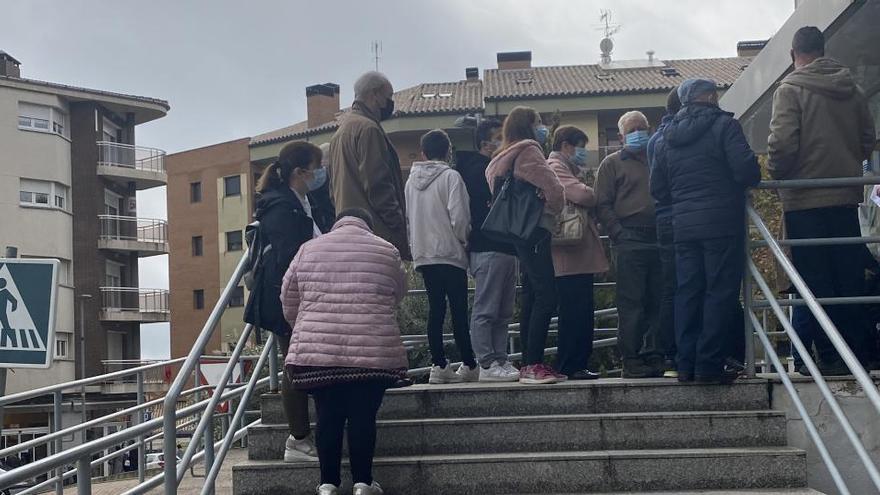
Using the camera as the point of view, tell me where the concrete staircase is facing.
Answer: facing the viewer

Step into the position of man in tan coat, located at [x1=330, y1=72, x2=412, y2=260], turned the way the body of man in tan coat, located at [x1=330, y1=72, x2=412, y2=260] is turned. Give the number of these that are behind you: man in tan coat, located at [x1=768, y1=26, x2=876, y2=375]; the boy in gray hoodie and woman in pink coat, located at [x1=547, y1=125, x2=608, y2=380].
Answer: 0

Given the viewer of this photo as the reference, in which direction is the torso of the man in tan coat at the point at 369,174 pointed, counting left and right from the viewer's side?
facing away from the viewer and to the right of the viewer

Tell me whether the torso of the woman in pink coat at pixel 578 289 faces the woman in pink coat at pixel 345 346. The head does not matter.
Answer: no

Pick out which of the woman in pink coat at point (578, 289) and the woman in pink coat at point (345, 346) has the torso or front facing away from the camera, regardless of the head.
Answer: the woman in pink coat at point (345, 346)

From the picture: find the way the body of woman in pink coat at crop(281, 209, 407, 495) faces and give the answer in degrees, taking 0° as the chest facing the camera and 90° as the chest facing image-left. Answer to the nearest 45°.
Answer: approximately 180°
